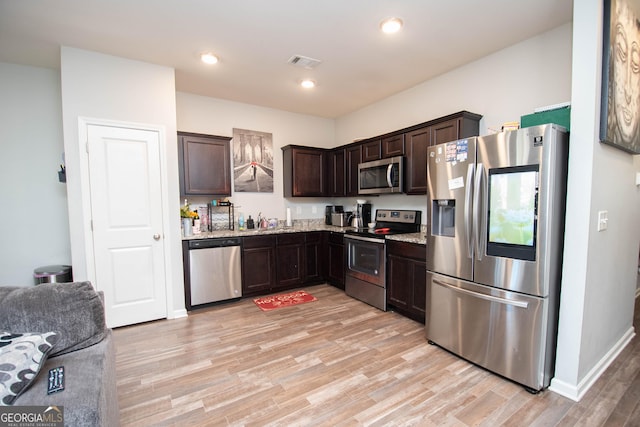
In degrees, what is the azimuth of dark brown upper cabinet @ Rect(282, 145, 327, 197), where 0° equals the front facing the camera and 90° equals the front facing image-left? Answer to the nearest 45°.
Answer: approximately 315°

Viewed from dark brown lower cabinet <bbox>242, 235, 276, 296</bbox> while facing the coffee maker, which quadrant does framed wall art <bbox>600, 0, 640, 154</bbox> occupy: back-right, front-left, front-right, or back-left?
front-right

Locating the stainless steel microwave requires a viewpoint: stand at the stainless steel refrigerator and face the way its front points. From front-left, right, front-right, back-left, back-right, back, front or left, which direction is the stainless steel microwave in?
right

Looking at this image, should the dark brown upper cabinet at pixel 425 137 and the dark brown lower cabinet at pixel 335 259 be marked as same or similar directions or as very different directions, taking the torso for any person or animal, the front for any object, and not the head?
same or similar directions

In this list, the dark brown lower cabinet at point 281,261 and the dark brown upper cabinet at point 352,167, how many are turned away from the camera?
0

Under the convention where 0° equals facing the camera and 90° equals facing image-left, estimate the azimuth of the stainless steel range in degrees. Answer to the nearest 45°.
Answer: approximately 45°

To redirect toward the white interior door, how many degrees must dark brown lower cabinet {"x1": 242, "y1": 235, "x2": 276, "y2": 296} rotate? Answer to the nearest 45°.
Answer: approximately 90° to its right

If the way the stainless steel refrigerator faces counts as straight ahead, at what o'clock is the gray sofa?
The gray sofa is roughly at 12 o'clock from the stainless steel refrigerator.

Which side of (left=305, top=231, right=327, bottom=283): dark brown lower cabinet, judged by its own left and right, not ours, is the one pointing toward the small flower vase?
right

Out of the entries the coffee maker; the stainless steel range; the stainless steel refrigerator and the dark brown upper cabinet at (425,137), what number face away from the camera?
0

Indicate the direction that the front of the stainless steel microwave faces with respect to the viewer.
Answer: facing the viewer and to the left of the viewer

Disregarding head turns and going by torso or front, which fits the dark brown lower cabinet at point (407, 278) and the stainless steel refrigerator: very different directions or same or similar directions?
same or similar directions

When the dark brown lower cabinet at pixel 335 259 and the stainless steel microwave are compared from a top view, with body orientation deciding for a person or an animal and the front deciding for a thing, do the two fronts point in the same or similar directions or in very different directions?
same or similar directions

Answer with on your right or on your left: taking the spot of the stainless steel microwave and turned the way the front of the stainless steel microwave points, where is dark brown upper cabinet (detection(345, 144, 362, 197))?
on your right

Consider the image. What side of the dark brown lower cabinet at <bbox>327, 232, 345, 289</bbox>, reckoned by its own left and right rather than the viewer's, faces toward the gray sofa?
front
